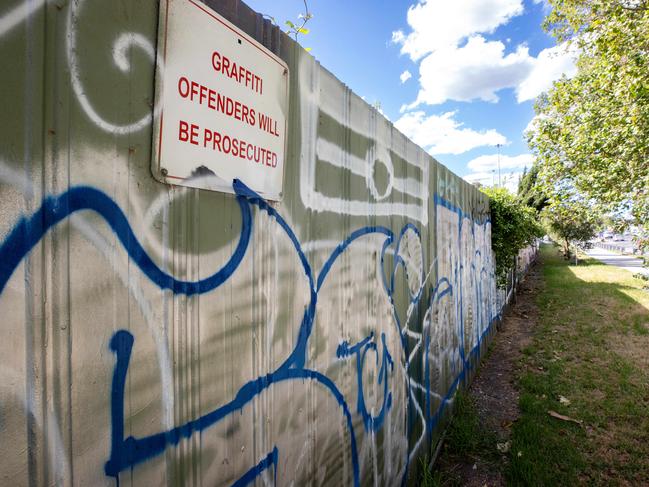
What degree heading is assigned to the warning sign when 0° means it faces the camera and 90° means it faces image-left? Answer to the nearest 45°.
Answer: approximately 315°

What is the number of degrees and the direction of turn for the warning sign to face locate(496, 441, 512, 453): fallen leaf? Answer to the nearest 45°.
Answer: approximately 90° to its left

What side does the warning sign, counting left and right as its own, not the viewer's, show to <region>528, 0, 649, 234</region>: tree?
left

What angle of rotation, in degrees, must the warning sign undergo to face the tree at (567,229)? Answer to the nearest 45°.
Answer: approximately 90° to its left

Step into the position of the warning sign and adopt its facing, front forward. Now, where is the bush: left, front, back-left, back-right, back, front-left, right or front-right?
left

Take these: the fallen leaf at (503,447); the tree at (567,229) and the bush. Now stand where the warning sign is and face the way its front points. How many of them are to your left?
3
